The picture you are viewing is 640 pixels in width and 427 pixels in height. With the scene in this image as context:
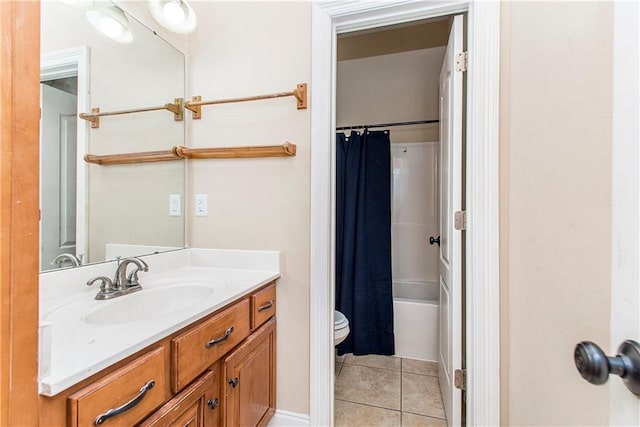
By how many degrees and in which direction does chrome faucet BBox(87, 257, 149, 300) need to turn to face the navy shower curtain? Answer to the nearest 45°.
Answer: approximately 45° to its left

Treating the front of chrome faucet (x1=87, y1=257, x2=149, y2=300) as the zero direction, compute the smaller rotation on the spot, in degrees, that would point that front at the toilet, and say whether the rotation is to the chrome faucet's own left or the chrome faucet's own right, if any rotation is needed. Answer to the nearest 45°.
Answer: approximately 45° to the chrome faucet's own left

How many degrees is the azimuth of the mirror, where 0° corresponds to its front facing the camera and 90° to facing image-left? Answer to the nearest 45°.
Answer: approximately 315°

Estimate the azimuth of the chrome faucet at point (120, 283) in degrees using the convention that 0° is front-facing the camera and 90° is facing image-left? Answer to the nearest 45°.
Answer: approximately 315°

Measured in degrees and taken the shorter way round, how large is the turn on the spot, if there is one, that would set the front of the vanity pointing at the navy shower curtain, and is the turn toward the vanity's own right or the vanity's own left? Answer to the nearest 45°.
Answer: approximately 90° to the vanity's own left
